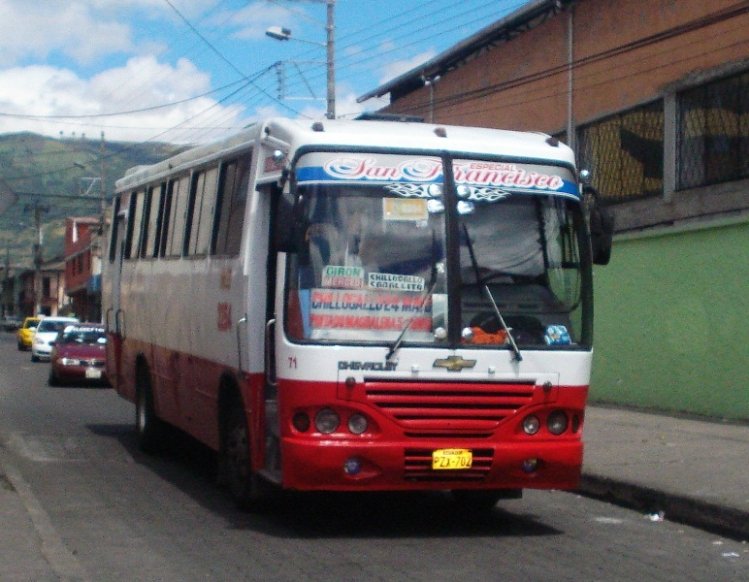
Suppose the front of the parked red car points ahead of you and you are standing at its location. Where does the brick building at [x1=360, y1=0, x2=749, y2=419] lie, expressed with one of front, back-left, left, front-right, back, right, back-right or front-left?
front-left

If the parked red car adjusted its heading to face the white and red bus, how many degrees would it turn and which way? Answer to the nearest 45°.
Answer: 0° — it already faces it

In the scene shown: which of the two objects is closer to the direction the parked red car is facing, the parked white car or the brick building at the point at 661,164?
the brick building

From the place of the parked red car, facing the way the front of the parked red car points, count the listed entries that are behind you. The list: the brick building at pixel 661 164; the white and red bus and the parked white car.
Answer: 1

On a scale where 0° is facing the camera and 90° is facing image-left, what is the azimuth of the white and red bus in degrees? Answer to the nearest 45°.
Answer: approximately 315°

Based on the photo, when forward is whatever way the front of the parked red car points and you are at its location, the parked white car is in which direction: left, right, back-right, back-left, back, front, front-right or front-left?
back

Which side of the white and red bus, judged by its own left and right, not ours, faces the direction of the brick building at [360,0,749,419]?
left

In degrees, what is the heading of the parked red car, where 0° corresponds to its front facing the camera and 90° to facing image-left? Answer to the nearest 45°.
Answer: approximately 0°

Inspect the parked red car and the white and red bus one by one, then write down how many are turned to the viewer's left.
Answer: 0
